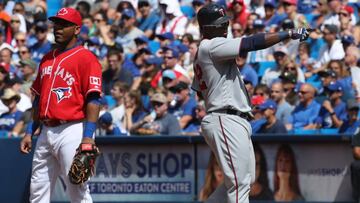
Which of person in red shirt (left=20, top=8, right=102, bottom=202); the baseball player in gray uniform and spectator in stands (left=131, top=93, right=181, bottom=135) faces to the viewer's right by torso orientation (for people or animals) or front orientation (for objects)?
the baseball player in gray uniform

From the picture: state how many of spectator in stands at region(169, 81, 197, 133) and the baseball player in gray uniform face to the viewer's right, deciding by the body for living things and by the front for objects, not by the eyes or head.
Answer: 1

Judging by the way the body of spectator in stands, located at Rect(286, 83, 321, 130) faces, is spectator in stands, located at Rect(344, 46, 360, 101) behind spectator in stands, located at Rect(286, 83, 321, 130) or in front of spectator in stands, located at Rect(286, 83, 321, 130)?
behind

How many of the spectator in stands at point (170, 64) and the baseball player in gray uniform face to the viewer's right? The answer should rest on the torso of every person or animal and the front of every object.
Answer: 1

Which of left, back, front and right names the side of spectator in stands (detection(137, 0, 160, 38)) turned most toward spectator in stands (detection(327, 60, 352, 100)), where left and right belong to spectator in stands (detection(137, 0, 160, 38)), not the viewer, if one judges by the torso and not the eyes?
left

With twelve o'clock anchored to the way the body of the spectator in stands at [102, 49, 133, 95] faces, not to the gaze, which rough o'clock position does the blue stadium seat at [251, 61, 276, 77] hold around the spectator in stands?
The blue stadium seat is roughly at 8 o'clock from the spectator in stands.

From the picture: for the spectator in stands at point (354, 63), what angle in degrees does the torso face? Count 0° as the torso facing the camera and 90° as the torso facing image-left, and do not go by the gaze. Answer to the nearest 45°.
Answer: approximately 45°

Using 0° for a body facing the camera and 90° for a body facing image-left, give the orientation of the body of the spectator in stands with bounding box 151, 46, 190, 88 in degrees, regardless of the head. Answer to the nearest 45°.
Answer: approximately 45°

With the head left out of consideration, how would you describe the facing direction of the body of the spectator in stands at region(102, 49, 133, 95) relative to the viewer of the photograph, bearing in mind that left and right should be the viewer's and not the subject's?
facing the viewer and to the left of the viewer

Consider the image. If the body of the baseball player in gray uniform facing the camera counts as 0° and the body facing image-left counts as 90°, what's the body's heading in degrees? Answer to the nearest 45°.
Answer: approximately 270°
